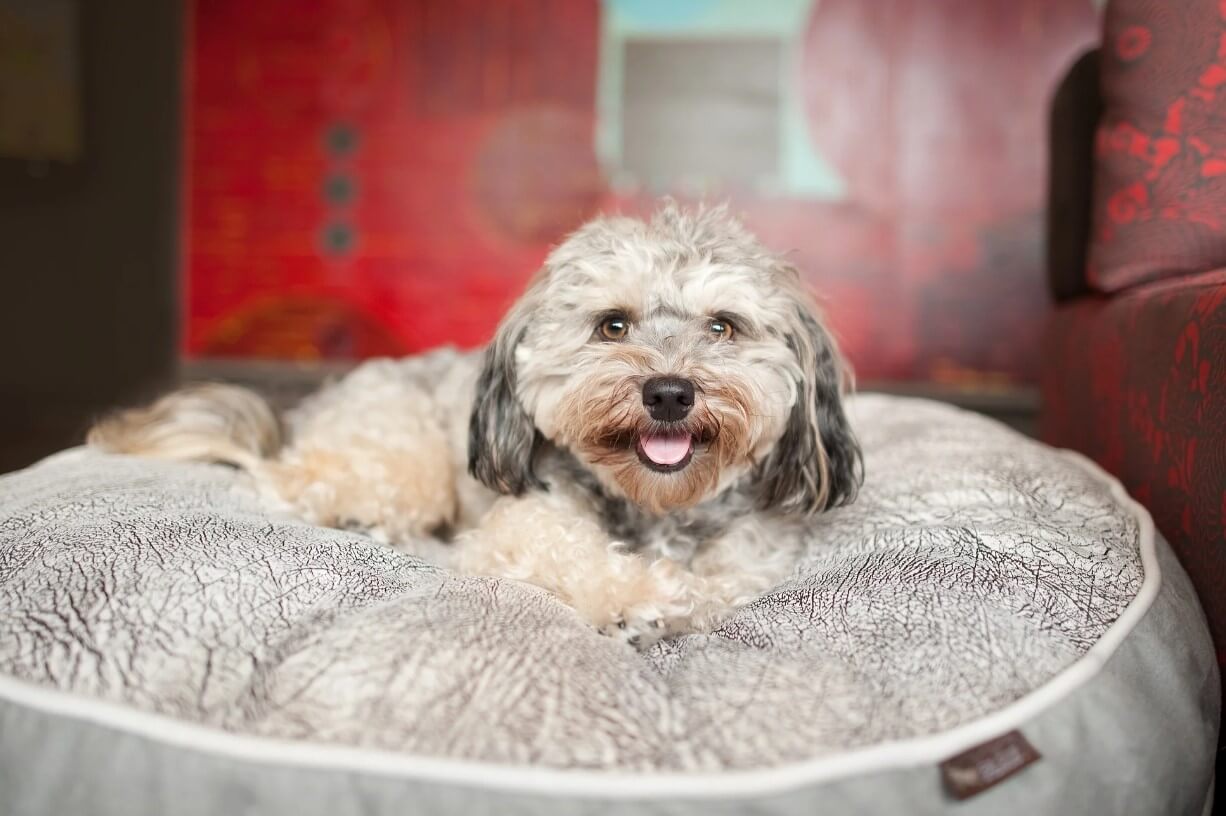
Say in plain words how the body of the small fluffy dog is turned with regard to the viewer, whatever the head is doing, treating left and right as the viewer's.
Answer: facing the viewer and to the right of the viewer

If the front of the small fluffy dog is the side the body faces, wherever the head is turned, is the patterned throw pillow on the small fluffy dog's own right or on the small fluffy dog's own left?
on the small fluffy dog's own left
